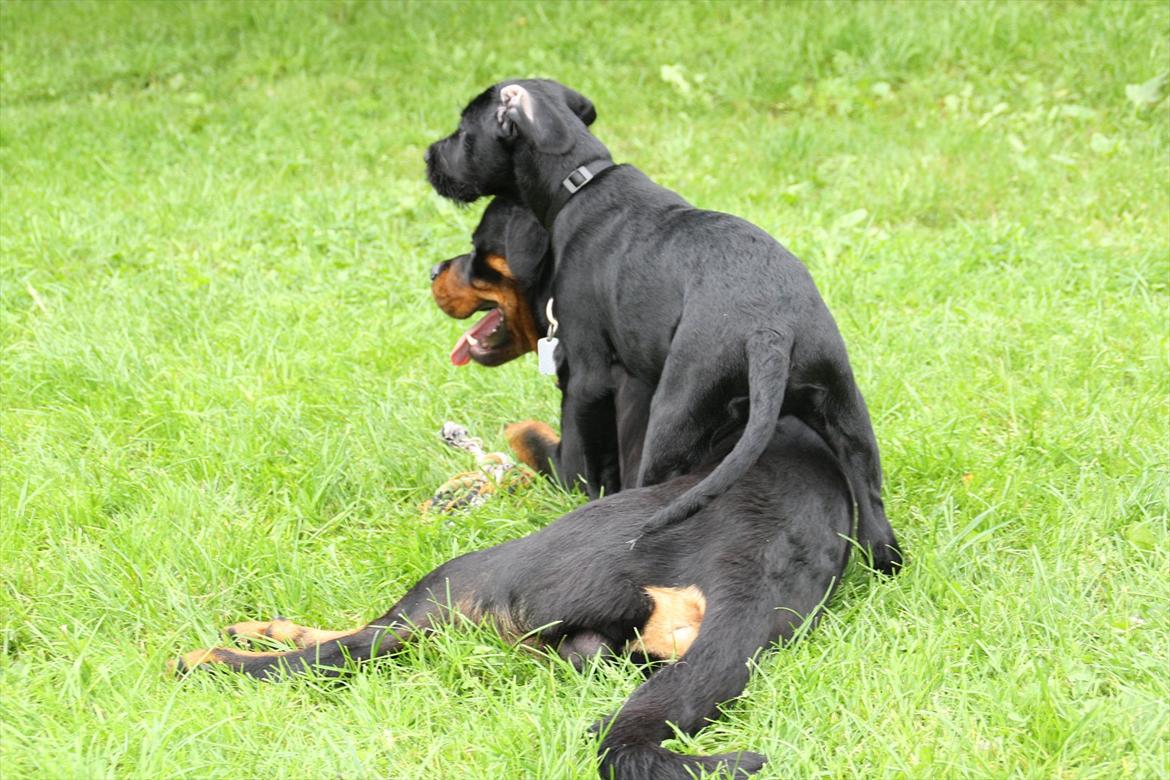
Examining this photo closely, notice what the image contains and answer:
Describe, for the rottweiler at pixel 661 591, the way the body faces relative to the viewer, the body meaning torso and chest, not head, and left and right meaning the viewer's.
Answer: facing away from the viewer and to the left of the viewer

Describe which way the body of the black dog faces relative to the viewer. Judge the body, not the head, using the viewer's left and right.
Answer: facing away from the viewer and to the left of the viewer

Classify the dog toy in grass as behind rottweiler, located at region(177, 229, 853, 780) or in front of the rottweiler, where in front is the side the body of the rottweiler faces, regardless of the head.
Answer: in front

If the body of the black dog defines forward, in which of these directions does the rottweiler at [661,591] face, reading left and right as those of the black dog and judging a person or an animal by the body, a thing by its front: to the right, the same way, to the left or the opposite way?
the same way

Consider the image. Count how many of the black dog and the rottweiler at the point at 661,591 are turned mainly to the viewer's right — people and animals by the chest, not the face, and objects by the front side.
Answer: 0
